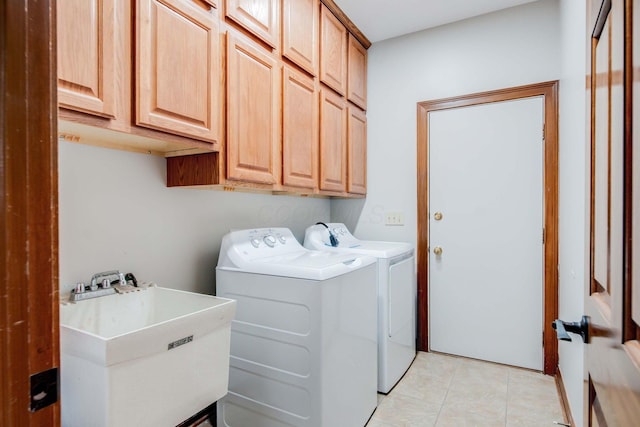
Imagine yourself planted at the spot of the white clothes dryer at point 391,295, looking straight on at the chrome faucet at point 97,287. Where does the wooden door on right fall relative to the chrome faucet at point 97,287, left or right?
left

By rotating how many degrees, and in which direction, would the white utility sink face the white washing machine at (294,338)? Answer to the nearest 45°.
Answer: approximately 90° to its left

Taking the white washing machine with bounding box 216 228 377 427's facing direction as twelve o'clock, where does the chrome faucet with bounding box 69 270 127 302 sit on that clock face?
The chrome faucet is roughly at 4 o'clock from the white washing machine.

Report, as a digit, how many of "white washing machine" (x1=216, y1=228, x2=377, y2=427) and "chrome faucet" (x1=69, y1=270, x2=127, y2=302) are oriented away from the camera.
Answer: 0

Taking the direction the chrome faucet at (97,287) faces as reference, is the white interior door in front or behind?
in front

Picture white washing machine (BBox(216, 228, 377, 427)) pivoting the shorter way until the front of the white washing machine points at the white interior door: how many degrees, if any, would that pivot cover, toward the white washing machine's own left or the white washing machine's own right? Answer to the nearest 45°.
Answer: approximately 90° to the white washing machine's own left

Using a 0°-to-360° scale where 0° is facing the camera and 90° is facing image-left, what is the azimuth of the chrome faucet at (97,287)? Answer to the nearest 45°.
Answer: approximately 315°

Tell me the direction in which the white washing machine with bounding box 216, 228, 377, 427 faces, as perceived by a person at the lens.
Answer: facing the viewer and to the right of the viewer

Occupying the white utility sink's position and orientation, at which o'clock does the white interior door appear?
The white interior door is roughly at 10 o'clock from the white utility sink.

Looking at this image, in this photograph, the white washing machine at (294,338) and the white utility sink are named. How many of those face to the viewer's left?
0

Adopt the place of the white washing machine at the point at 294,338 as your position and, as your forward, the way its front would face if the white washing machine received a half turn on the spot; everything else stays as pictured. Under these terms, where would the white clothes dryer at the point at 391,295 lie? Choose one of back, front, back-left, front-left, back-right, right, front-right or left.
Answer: right
